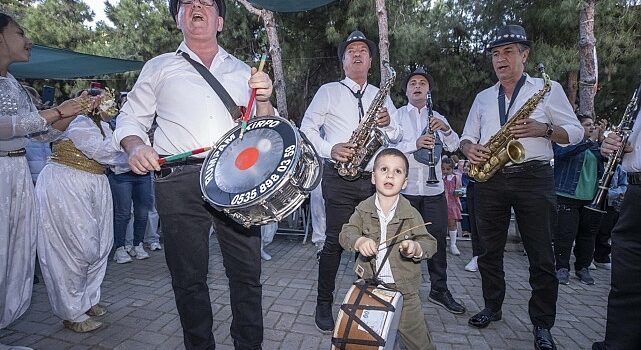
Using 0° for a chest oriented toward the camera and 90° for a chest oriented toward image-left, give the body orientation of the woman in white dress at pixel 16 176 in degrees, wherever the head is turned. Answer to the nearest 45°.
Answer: approximately 270°

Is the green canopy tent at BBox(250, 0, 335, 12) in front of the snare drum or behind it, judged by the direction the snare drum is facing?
behind

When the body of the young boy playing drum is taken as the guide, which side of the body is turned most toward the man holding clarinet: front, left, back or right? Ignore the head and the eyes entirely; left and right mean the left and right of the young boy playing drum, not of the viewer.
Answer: back

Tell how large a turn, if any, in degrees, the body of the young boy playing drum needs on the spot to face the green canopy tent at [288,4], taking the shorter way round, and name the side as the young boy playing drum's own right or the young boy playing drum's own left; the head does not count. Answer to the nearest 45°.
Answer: approximately 135° to the young boy playing drum's own right

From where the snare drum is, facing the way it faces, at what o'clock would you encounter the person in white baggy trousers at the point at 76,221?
The person in white baggy trousers is roughly at 3 o'clock from the snare drum.

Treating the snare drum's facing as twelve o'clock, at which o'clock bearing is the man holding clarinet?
The man holding clarinet is roughly at 6 o'clock from the snare drum.
